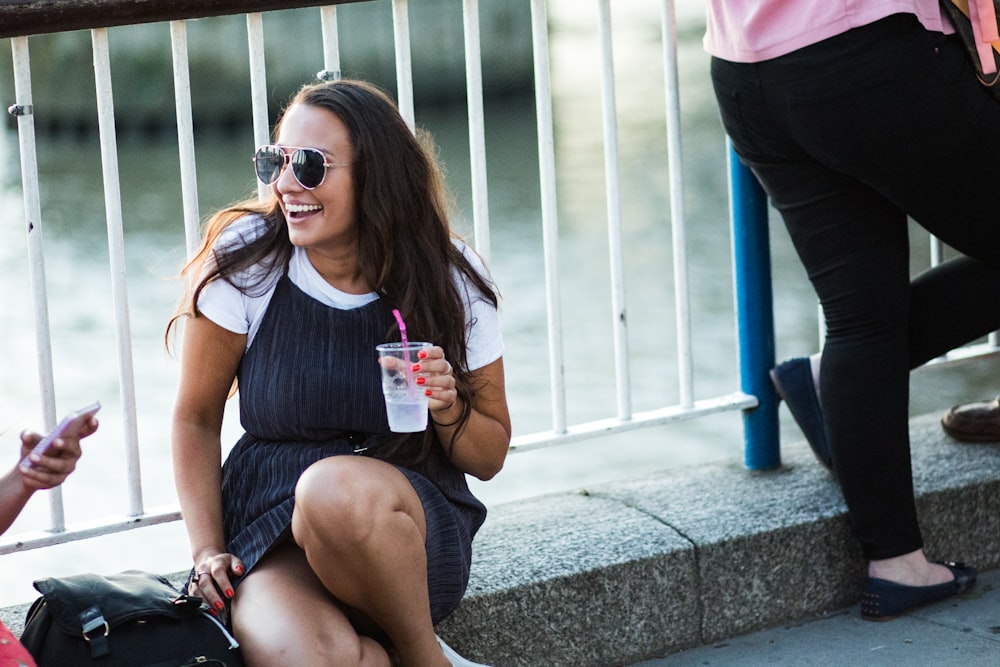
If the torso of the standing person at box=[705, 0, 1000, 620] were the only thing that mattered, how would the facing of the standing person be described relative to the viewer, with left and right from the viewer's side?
facing away from the viewer and to the right of the viewer
